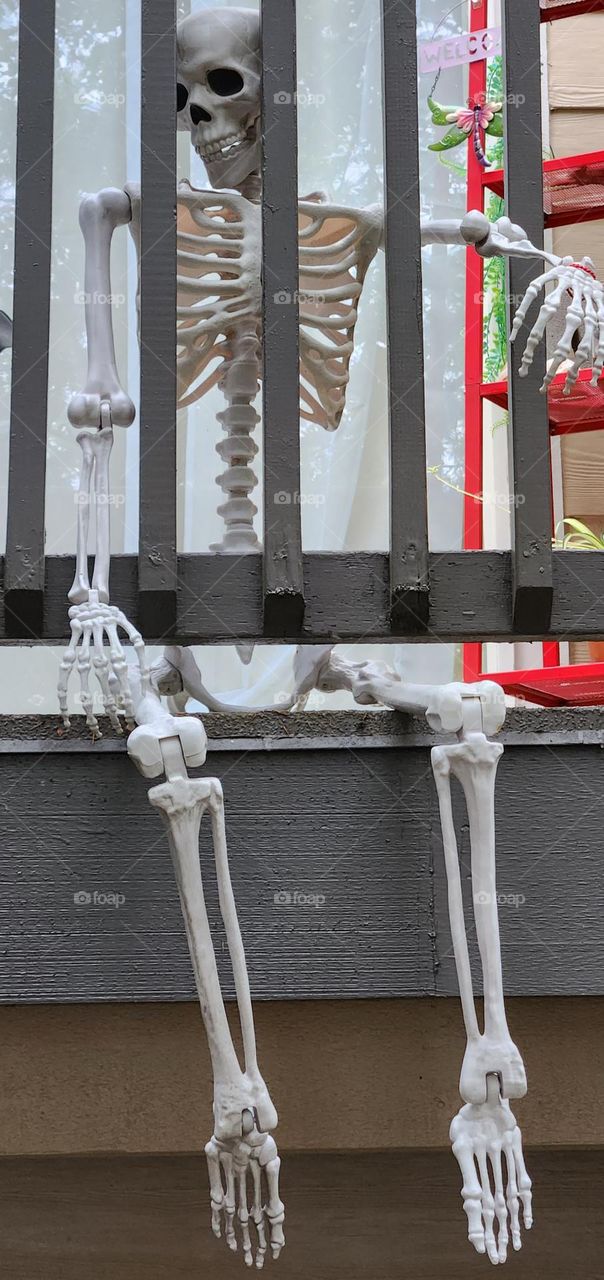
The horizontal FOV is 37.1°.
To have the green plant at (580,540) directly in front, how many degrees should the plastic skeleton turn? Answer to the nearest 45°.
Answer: approximately 135° to its left

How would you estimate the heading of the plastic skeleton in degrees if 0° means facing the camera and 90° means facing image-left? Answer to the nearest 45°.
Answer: approximately 0°
